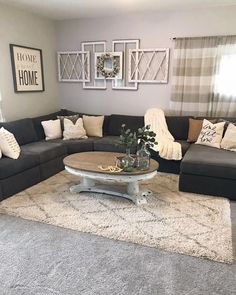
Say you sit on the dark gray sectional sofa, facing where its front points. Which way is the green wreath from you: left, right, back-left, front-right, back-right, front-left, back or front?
back

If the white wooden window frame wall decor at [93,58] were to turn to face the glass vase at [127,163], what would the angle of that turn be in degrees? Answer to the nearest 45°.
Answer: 0° — it already faces it

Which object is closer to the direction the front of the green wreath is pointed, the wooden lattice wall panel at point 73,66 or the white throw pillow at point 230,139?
the white throw pillow

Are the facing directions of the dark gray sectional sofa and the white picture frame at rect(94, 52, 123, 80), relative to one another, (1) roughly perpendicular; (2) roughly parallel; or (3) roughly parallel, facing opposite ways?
roughly parallel

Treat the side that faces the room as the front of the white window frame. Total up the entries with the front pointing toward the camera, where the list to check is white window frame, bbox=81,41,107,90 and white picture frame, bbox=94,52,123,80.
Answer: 2

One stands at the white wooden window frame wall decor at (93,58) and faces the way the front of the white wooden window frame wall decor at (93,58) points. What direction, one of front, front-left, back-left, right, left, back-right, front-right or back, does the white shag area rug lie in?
front

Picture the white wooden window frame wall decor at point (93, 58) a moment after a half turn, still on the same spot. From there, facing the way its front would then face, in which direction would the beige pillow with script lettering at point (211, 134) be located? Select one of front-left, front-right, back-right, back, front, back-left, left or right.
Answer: back-right

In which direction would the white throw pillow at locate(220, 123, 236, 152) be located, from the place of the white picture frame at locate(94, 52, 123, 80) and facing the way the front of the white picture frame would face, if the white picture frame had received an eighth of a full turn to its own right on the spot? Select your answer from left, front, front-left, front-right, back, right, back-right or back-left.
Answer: left

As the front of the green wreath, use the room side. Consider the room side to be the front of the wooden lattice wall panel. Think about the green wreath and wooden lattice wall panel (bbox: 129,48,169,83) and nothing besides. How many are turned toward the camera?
2

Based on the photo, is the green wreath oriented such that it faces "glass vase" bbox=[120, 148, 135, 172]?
yes

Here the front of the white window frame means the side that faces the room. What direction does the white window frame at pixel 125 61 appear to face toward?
toward the camera

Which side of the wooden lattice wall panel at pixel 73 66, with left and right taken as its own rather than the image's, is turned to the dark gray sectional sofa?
front

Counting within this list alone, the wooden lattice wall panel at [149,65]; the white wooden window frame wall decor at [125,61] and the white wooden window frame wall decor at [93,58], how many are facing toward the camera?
3

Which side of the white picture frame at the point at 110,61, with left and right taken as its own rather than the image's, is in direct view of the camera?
front

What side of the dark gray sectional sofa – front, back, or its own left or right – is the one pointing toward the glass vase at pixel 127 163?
front

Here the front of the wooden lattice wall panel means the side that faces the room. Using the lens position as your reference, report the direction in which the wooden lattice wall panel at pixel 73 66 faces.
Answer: facing the viewer

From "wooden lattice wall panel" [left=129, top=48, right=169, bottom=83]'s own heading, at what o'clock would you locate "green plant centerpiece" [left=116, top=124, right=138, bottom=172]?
The green plant centerpiece is roughly at 12 o'clock from the wooden lattice wall panel.

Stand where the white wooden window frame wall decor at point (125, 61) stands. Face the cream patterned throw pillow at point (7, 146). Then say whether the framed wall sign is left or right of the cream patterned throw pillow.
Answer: right
